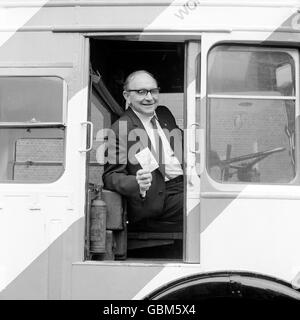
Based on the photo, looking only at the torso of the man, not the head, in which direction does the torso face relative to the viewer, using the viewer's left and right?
facing the viewer and to the right of the viewer

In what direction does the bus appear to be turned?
to the viewer's right
